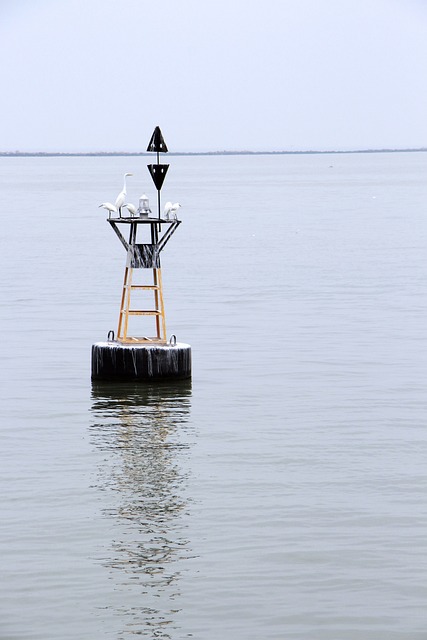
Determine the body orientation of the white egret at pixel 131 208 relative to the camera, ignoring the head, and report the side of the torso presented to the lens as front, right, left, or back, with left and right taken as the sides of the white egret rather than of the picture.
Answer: left
